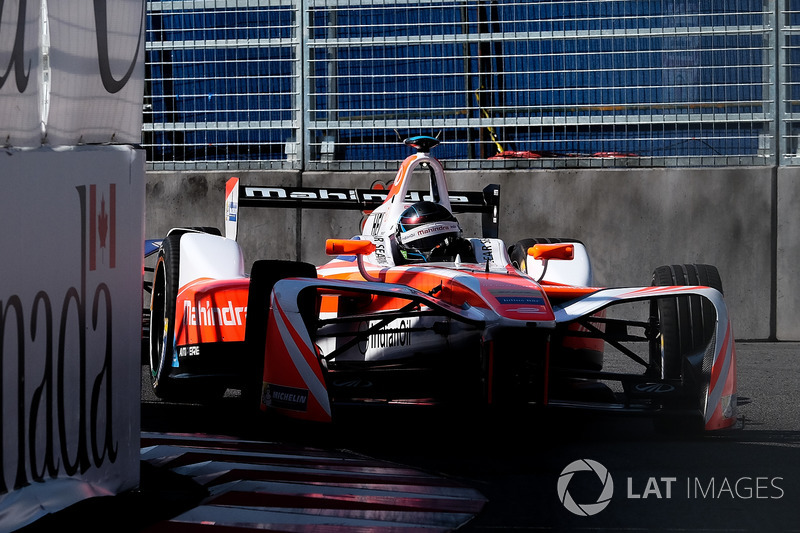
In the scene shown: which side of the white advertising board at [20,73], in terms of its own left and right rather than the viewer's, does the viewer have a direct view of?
front

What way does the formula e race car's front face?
toward the camera

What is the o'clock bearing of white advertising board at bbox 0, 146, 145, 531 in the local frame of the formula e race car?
The white advertising board is roughly at 1 o'clock from the formula e race car.

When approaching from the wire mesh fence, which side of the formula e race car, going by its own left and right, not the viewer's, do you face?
back

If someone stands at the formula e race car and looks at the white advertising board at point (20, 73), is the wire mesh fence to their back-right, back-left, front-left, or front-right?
back-right

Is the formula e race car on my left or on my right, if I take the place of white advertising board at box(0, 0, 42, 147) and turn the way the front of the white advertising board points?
on my left
